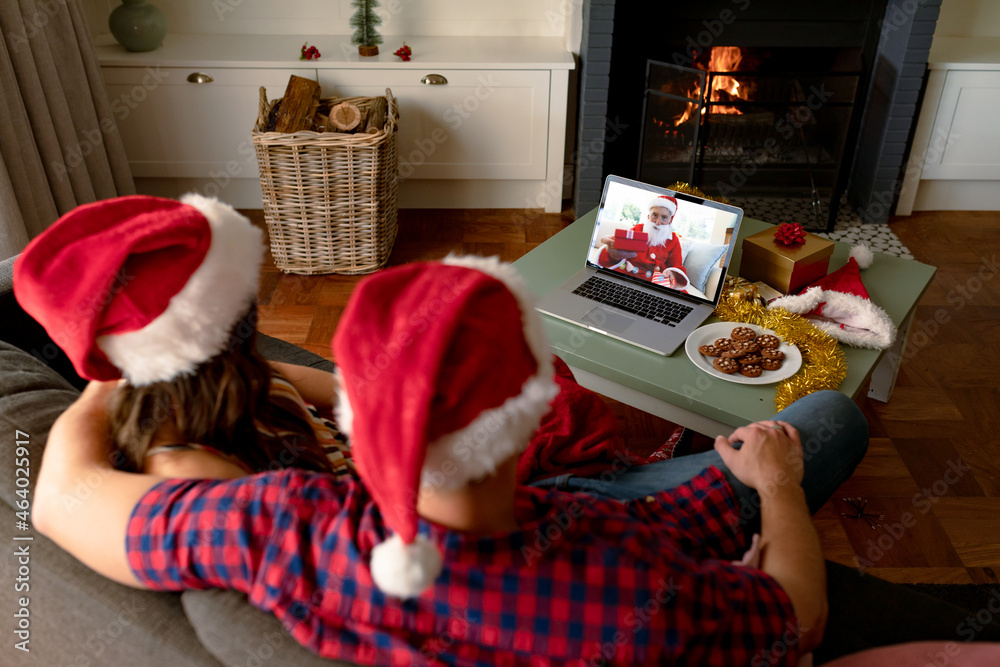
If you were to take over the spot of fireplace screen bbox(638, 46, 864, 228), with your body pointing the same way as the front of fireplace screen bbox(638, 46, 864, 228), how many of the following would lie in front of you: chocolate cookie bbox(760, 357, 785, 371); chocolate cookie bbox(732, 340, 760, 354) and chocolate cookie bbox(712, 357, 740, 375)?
3

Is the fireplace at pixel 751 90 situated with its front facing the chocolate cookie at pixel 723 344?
yes

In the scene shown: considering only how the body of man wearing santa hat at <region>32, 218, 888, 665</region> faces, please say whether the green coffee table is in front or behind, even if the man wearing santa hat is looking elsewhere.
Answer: in front

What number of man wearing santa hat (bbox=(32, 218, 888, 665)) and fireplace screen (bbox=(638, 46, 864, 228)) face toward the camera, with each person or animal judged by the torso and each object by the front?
1

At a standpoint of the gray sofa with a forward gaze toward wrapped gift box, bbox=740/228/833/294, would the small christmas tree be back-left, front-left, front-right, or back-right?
front-left

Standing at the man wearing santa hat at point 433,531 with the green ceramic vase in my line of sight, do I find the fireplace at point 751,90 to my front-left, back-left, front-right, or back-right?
front-right

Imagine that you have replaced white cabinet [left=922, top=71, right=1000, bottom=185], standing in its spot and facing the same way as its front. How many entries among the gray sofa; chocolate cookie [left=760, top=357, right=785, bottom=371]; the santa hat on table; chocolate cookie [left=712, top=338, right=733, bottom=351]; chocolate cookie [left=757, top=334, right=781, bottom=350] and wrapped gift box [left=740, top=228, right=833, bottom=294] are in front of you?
6

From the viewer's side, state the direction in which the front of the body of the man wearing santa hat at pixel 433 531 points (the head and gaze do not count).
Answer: away from the camera

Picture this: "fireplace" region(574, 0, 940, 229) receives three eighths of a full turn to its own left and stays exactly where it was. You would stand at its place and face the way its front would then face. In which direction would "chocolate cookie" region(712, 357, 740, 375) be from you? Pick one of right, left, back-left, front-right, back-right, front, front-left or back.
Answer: back-right

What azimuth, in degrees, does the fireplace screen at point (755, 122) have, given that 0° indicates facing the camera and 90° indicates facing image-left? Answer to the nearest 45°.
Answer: approximately 0°

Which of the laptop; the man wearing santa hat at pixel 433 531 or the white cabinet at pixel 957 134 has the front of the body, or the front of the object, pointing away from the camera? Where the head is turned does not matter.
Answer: the man wearing santa hat

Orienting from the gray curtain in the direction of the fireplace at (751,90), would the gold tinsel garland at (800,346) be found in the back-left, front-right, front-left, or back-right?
front-right

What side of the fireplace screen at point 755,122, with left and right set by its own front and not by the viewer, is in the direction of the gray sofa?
front

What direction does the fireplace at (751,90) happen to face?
toward the camera

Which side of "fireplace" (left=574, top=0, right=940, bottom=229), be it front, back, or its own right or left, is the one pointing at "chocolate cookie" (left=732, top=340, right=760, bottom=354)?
front

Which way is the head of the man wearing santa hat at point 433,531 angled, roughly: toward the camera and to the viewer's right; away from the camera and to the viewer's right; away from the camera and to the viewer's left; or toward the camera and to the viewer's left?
away from the camera and to the viewer's right
